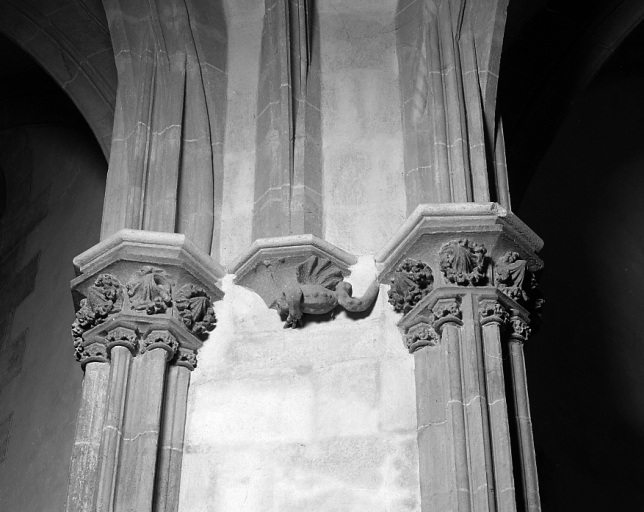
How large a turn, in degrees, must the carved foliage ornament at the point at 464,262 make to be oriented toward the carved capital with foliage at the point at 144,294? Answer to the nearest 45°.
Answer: approximately 90° to its right

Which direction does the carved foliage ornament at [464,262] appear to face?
toward the camera
